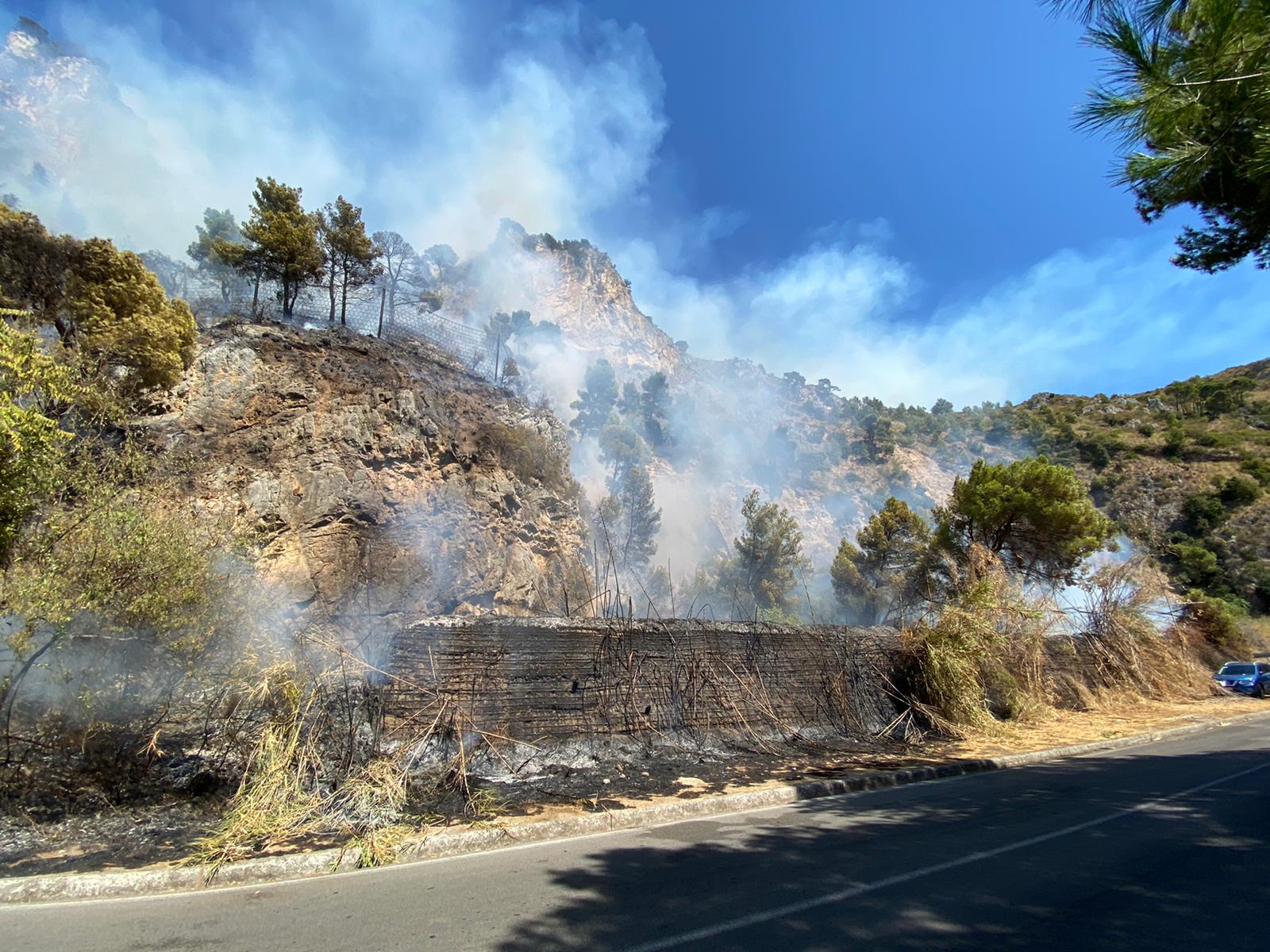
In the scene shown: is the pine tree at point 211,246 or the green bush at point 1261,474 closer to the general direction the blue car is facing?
the pine tree

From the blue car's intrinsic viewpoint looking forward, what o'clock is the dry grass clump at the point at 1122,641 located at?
The dry grass clump is roughly at 11 o'clock from the blue car.

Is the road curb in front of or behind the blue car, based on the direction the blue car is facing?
in front

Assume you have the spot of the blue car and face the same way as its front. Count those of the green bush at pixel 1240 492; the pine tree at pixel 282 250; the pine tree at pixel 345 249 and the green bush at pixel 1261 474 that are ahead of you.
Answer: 2

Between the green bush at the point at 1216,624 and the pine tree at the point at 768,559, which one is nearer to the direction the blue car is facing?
the pine tree

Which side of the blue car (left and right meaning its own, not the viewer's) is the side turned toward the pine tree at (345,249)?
front

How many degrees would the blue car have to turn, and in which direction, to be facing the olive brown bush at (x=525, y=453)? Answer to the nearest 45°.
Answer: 0° — it already faces it

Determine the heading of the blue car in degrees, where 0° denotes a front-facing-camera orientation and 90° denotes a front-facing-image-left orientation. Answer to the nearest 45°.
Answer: approximately 45°

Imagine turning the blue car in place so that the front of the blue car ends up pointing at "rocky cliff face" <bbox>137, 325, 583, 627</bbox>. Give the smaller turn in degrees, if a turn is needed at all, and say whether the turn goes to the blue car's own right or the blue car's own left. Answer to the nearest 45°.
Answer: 0° — it already faces it

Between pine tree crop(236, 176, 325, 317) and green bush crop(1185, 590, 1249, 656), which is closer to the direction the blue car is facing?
the pine tree

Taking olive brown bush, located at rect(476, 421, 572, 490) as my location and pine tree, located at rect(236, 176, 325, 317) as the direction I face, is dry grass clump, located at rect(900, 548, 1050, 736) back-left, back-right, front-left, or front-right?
back-left

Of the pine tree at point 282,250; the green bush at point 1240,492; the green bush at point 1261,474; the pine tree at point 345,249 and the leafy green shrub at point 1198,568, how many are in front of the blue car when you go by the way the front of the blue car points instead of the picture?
2

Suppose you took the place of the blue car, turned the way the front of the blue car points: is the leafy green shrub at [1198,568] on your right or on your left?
on your right

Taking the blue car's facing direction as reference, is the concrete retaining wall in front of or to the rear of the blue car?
in front

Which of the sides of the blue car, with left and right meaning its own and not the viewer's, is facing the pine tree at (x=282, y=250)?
front

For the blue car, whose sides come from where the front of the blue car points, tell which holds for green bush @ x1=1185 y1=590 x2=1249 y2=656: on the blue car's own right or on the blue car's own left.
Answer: on the blue car's own right

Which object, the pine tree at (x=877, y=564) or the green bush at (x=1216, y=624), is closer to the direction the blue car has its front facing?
the pine tree
